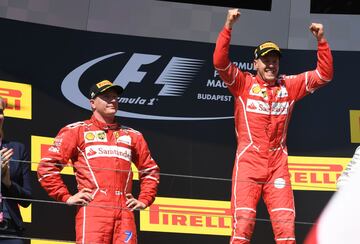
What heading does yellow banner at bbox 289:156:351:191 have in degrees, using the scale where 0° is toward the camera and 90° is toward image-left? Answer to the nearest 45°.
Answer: approximately 0°

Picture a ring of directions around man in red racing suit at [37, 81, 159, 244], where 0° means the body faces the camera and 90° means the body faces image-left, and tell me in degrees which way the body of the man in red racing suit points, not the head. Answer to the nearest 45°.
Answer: approximately 315°

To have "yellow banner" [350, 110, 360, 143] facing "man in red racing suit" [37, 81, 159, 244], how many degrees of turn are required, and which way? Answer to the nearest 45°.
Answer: approximately 45° to its right

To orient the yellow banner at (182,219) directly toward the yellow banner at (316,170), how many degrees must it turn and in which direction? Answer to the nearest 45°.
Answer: approximately 90° to its left

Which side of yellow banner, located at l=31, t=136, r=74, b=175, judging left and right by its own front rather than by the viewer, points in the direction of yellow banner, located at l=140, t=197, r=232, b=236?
left

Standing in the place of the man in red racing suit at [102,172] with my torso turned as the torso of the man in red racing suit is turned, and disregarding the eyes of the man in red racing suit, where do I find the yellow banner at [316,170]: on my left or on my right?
on my left

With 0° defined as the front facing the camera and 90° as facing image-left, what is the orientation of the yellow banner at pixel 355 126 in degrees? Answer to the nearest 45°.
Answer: approximately 0°

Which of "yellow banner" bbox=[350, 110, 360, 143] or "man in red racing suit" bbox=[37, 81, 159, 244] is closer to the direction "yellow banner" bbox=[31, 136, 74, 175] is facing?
the man in red racing suit

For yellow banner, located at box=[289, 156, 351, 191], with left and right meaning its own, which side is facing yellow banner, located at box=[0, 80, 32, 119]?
right
